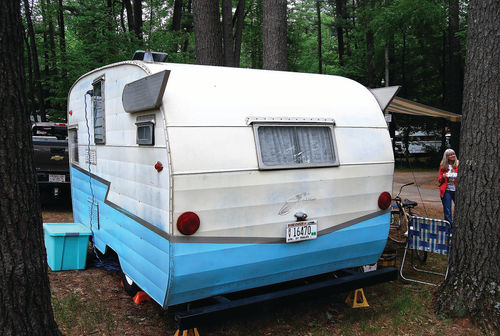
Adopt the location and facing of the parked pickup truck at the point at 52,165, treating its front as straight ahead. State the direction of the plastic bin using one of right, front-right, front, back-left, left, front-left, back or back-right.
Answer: back

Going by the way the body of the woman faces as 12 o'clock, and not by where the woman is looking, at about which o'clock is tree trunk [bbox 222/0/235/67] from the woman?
The tree trunk is roughly at 5 o'clock from the woman.

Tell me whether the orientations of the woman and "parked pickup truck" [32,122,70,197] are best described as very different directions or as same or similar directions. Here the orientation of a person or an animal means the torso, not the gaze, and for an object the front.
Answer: very different directions

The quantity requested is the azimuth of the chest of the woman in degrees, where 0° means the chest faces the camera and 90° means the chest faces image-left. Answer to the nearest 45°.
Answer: approximately 315°

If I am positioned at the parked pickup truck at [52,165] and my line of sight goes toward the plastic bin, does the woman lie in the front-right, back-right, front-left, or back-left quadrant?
front-left

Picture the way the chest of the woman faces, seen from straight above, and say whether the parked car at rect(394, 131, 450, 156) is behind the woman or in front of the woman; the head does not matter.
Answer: behind

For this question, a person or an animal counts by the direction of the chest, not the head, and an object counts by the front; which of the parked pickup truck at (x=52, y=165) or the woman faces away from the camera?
the parked pickup truck

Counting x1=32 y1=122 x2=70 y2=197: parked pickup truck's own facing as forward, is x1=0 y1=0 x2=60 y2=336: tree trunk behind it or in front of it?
behind

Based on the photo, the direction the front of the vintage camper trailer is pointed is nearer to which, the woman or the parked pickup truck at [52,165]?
the parked pickup truck

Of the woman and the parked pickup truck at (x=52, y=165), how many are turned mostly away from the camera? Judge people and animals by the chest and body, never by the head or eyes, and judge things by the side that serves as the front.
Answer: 1

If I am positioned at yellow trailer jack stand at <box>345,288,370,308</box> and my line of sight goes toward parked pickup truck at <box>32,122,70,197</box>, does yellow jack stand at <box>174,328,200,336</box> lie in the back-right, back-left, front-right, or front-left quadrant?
front-left

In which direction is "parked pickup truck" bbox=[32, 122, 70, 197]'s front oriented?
away from the camera

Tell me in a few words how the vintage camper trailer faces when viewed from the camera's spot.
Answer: facing away from the viewer and to the left of the viewer

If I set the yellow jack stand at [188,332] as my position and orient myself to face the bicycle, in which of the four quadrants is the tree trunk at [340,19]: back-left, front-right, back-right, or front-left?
front-left
